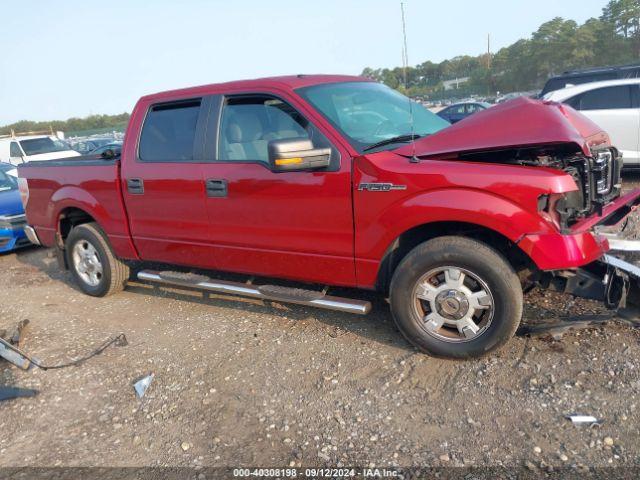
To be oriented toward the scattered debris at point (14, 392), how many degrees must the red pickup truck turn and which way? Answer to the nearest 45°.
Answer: approximately 135° to its right

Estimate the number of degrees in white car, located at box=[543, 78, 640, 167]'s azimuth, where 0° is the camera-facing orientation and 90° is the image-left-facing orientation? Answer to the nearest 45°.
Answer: approximately 270°

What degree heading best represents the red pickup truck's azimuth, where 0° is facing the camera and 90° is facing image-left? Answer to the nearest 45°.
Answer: approximately 315°

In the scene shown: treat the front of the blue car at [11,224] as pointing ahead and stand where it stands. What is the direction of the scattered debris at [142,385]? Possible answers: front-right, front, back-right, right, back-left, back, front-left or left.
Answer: front-right

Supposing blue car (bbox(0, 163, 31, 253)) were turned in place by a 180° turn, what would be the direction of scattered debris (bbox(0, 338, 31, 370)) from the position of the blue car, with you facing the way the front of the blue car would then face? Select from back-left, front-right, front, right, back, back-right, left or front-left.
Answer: back-left

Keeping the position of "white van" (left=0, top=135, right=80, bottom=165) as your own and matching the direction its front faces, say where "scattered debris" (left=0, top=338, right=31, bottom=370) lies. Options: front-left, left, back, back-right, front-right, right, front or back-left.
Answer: front-right

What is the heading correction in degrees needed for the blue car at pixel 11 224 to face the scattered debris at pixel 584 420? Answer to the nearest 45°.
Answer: approximately 45° to its right

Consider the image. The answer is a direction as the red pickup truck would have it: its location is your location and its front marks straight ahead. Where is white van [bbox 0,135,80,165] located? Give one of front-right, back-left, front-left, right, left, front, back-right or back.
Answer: back

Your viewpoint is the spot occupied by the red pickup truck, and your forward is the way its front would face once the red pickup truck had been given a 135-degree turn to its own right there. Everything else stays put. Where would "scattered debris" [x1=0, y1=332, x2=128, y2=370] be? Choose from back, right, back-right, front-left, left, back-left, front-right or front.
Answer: front

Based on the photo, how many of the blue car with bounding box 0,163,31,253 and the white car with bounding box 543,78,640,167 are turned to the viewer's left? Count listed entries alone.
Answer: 0

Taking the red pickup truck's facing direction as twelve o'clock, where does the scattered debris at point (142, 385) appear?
The scattered debris is roughly at 4 o'clock from the red pickup truck.

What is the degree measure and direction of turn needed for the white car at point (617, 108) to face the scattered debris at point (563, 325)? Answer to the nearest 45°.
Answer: approximately 90° to its right

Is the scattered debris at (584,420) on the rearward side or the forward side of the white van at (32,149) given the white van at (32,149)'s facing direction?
on the forward side
